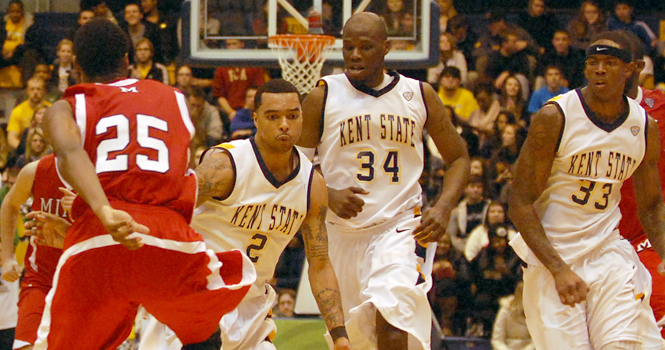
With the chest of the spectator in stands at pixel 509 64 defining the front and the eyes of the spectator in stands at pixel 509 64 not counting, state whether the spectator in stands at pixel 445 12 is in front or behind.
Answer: behind

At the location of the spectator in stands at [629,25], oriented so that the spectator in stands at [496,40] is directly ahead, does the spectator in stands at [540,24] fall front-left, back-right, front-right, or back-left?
front-right

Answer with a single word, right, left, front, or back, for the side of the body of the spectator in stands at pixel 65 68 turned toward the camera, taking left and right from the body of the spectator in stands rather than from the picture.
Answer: front

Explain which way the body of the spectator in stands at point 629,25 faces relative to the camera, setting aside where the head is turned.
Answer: toward the camera

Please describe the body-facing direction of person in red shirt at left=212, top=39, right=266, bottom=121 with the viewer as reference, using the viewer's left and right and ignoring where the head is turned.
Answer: facing the viewer

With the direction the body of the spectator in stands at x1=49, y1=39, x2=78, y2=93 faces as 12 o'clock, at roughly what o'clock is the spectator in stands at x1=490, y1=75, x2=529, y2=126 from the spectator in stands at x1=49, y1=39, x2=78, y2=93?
the spectator in stands at x1=490, y1=75, x2=529, y2=126 is roughly at 10 o'clock from the spectator in stands at x1=49, y1=39, x2=78, y2=93.

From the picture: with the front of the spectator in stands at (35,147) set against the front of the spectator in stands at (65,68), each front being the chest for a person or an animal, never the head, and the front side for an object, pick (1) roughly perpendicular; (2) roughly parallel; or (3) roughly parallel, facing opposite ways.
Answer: roughly parallel

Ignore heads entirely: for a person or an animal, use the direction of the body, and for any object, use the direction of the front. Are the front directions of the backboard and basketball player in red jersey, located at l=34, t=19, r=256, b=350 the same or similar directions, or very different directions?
very different directions

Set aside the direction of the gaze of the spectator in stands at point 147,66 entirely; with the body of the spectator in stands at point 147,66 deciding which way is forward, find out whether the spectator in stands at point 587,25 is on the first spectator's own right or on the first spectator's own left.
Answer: on the first spectator's own left

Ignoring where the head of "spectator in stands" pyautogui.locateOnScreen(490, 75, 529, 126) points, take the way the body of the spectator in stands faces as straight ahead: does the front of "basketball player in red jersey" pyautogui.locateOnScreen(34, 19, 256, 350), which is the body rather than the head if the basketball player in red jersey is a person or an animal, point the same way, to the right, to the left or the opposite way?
the opposite way

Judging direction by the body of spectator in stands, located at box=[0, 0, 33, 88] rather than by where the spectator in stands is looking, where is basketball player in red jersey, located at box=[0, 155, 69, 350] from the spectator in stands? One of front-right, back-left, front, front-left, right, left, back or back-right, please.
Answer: front

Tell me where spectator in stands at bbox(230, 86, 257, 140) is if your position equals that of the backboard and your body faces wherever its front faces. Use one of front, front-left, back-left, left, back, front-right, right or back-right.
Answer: back

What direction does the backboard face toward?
toward the camera

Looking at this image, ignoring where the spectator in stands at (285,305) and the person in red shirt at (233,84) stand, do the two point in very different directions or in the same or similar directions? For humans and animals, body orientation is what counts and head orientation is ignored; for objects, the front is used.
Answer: same or similar directions

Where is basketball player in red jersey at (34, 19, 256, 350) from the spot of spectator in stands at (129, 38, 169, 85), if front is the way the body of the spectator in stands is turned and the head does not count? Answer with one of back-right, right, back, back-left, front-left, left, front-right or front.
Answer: front
